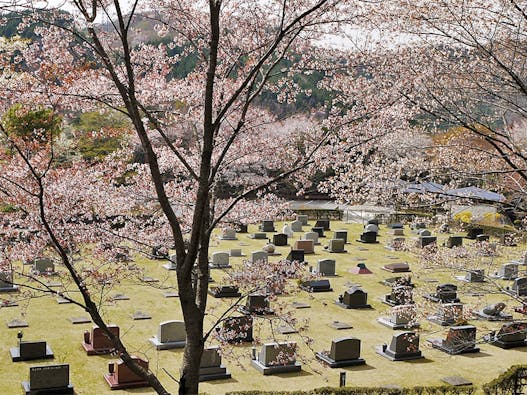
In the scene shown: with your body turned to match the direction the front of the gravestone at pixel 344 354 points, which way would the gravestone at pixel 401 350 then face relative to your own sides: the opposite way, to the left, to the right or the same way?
the same way

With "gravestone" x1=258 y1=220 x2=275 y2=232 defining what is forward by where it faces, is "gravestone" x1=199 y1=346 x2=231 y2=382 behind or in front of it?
in front

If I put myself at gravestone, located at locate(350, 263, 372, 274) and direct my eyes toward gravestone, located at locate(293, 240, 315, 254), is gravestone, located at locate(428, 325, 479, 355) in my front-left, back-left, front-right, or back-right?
back-left

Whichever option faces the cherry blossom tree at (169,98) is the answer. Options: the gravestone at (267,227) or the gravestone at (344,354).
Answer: the gravestone at (267,227)

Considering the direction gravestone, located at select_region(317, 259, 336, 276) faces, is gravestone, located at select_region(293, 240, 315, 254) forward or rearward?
rearward

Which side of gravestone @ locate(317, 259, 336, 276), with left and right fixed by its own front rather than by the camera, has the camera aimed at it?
front

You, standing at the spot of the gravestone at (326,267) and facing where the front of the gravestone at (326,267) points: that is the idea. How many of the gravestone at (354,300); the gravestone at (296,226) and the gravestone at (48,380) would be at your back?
1

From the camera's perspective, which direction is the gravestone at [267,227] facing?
toward the camera

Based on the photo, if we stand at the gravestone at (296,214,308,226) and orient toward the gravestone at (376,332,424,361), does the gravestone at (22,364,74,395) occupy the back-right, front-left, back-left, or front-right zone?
front-right

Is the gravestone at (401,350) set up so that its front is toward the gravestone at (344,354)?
no

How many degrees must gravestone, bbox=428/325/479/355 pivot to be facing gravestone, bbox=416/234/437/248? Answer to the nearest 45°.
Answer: approximately 135° to its right

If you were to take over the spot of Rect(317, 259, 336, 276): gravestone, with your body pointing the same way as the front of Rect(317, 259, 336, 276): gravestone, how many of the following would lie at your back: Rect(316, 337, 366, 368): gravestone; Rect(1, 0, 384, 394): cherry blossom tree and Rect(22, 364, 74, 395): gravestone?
0
